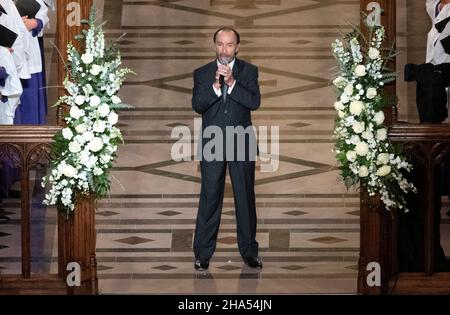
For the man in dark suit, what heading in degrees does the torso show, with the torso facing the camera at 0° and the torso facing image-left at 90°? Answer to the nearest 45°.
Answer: approximately 0°
